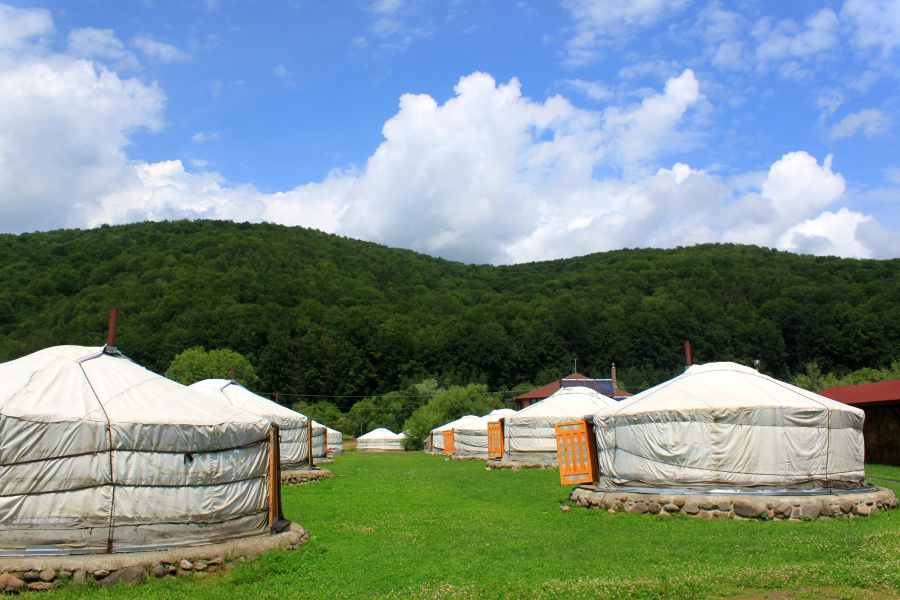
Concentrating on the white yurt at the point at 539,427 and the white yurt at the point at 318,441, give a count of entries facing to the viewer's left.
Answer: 1

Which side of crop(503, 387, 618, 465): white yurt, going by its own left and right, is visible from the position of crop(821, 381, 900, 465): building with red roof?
back

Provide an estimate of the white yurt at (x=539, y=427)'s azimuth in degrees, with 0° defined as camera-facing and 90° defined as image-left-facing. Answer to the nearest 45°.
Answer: approximately 90°

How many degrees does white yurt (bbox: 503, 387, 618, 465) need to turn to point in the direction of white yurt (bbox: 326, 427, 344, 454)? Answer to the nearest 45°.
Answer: approximately 45° to its right

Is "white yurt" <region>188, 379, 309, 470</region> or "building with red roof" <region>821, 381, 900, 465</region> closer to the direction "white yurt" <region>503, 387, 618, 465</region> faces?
the white yurt

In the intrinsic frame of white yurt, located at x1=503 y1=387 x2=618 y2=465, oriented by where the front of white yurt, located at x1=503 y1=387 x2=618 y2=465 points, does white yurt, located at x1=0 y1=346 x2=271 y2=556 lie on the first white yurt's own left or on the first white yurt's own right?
on the first white yurt's own left

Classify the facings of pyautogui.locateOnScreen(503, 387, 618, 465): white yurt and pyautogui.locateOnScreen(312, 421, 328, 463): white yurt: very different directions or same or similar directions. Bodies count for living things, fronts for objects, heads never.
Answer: very different directions

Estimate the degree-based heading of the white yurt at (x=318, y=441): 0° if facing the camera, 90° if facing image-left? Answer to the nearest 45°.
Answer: approximately 270°

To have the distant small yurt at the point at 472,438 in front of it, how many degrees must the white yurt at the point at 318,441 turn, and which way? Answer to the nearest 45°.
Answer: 0° — it already faces it

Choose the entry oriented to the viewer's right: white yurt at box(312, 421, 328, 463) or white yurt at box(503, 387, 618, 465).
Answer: white yurt at box(312, 421, 328, 463)

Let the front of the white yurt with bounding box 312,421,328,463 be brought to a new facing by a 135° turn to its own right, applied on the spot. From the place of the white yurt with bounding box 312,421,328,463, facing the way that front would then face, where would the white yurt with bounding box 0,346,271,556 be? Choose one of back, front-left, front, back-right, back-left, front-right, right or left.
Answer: front-left
